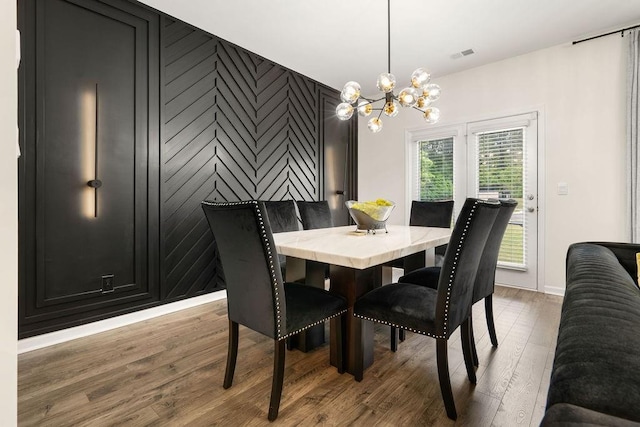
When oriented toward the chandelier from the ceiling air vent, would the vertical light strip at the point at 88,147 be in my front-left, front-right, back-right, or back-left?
front-right

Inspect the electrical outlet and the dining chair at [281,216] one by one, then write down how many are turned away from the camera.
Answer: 0

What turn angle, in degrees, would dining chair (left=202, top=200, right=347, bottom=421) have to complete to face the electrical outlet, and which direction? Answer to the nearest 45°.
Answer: approximately 90° to its left

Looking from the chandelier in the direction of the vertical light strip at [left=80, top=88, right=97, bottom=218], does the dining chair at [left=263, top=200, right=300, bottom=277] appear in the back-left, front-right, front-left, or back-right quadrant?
front-right

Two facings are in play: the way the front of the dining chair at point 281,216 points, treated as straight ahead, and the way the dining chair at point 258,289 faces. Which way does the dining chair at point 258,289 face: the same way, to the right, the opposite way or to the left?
to the left

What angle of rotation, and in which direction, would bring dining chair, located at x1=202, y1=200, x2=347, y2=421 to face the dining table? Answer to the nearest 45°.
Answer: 0° — it already faces it

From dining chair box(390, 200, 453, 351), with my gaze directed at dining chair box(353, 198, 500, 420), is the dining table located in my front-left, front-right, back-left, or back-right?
front-right

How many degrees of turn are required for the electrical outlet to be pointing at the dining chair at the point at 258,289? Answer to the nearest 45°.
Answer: approximately 45° to its right

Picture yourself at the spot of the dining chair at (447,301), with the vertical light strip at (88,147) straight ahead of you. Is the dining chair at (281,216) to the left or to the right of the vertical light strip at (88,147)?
right

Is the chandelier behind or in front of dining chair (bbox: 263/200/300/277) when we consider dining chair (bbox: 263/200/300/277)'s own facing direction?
in front

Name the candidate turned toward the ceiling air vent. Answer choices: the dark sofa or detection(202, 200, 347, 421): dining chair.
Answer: the dining chair

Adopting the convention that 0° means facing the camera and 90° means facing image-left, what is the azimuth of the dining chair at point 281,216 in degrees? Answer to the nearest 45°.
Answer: approximately 315°

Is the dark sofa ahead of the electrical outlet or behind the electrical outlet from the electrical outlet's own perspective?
ahead

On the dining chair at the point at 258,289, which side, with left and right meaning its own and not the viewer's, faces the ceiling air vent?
front

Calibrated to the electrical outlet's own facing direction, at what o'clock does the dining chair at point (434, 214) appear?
The dining chair is roughly at 11 o'clock from the electrical outlet.
